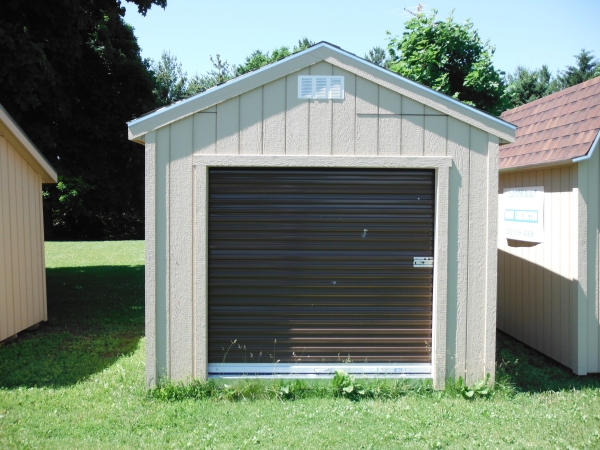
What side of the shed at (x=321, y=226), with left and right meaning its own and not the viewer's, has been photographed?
front

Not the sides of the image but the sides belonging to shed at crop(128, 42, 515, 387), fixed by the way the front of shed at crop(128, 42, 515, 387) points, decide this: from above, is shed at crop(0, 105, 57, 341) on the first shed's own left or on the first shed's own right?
on the first shed's own right

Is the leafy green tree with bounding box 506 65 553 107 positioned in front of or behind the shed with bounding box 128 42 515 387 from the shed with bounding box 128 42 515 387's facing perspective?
behind

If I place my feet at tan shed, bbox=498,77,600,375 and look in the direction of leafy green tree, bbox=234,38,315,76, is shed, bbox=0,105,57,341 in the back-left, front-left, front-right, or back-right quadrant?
front-left

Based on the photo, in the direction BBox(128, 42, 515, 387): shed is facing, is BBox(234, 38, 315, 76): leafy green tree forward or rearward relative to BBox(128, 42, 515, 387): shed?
rearward

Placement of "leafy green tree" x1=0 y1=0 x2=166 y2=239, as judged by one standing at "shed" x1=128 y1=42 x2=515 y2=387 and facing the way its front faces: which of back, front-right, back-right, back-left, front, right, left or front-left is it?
back-right

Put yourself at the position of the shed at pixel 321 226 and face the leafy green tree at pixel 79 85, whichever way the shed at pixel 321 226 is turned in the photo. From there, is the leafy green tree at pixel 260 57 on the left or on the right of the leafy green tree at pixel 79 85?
right

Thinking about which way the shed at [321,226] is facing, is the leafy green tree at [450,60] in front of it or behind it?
behind

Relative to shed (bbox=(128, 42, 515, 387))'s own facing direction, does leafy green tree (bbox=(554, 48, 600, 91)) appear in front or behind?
behind
